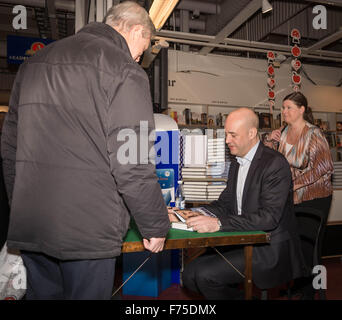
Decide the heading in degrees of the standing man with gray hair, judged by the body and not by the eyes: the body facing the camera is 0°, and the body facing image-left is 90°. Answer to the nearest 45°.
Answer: approximately 225°

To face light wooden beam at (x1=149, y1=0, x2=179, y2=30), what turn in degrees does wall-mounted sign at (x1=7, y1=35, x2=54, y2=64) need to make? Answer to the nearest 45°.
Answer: approximately 45° to its left

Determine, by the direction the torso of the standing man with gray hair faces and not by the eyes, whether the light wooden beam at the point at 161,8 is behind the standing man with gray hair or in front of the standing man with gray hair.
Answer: in front

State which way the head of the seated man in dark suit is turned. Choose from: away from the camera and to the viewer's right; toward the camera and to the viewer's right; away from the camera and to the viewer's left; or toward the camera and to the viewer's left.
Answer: toward the camera and to the viewer's left

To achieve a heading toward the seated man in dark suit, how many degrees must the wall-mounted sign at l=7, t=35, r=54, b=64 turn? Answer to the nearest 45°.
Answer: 0° — it already faces them

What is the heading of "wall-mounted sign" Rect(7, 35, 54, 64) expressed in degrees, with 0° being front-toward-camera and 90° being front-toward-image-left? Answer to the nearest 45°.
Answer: approximately 0°

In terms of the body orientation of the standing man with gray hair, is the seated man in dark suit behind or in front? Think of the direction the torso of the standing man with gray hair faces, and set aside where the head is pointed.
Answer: in front

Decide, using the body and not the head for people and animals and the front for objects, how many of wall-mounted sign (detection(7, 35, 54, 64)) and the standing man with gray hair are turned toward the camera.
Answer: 1

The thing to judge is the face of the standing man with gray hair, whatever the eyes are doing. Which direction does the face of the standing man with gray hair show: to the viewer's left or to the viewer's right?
to the viewer's right

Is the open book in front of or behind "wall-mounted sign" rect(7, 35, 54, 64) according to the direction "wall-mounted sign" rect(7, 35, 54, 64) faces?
in front
